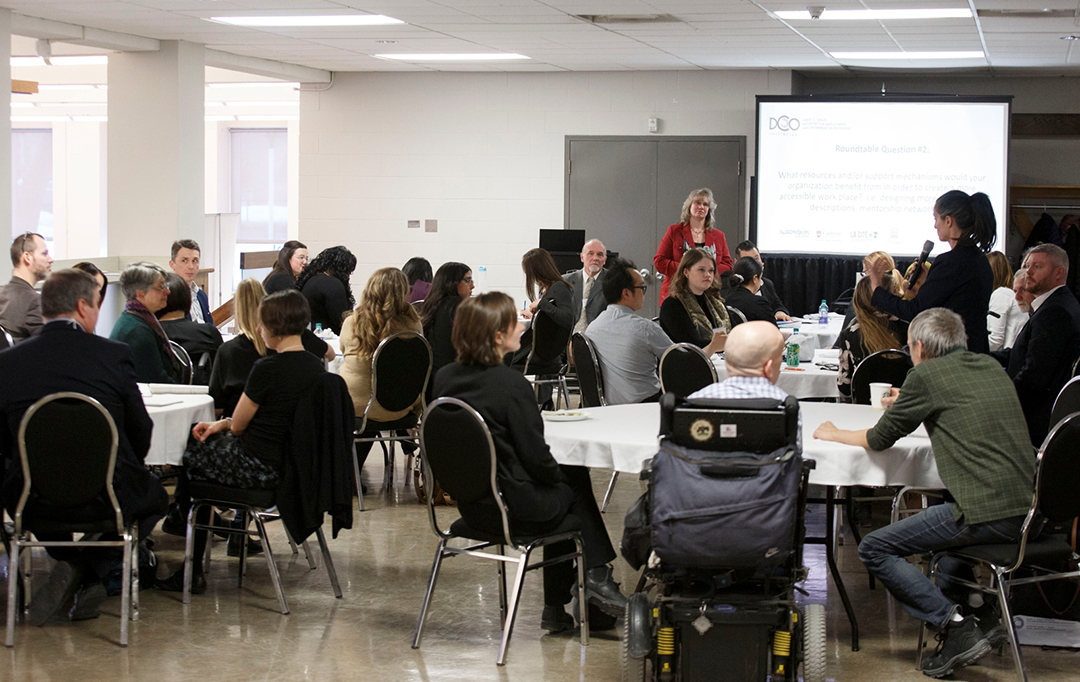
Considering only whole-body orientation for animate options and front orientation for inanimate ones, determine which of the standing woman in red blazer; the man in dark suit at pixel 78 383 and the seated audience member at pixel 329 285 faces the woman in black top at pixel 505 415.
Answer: the standing woman in red blazer

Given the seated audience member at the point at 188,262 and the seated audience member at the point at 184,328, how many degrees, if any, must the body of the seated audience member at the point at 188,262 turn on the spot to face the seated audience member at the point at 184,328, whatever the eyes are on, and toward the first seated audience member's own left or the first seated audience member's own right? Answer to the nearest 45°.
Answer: approximately 45° to the first seated audience member's own right

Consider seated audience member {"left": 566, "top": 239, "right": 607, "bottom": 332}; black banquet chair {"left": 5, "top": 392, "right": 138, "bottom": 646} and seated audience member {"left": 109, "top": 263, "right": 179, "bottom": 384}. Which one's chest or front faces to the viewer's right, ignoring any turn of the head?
seated audience member {"left": 109, "top": 263, "right": 179, "bottom": 384}

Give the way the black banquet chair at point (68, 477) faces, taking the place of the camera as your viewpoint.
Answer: facing away from the viewer

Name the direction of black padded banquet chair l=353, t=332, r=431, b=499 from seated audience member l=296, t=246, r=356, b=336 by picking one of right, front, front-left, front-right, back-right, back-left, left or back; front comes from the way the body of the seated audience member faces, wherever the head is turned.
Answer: back-right

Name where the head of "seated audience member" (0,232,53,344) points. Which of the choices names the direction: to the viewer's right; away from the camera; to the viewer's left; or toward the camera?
to the viewer's right

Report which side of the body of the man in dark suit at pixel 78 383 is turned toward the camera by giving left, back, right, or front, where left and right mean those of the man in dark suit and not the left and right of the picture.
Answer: back

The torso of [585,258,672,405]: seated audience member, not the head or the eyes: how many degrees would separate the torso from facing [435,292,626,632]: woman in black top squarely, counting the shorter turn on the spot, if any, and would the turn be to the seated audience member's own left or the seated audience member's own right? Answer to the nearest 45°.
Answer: approximately 135° to the seated audience member's own right

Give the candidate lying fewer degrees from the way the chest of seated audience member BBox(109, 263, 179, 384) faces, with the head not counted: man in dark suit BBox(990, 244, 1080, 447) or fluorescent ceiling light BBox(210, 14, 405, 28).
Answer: the man in dark suit

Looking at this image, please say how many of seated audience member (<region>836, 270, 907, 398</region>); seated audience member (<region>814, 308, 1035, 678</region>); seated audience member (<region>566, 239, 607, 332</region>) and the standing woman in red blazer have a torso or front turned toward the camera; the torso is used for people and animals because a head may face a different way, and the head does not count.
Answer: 2

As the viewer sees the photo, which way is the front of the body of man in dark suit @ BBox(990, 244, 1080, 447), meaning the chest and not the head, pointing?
to the viewer's left
